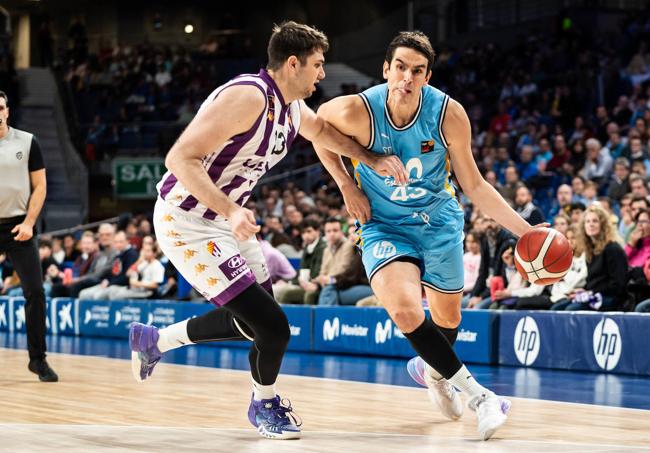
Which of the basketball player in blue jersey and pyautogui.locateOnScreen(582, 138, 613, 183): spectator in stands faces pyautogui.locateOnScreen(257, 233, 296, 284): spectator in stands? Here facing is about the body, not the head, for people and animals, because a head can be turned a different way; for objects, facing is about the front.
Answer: pyautogui.locateOnScreen(582, 138, 613, 183): spectator in stands

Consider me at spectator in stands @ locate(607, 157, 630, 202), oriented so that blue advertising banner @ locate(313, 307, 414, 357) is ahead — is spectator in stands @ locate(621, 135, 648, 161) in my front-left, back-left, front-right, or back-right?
back-right

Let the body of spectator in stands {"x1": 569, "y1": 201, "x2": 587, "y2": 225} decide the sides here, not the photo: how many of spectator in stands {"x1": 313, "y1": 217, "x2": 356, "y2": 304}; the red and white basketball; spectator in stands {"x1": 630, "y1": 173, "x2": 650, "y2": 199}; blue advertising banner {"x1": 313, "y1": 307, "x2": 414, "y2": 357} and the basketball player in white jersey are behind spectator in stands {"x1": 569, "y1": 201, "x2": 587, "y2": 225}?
1

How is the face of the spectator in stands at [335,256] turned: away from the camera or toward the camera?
toward the camera

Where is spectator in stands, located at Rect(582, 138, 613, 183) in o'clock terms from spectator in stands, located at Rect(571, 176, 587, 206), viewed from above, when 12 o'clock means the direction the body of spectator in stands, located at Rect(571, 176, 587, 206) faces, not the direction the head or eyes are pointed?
spectator in stands, located at Rect(582, 138, 613, 183) is roughly at 5 o'clock from spectator in stands, located at Rect(571, 176, 587, 206).

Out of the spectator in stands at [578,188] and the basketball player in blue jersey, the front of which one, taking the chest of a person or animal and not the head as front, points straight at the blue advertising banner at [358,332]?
the spectator in stands

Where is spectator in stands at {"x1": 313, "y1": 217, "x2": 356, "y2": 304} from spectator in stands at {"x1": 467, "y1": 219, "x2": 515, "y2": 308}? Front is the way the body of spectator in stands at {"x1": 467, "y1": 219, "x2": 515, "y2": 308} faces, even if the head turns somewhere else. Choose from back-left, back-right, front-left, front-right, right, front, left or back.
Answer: front-right

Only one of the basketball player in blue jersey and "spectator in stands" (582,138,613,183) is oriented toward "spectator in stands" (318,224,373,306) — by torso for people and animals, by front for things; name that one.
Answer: "spectator in stands" (582,138,613,183)

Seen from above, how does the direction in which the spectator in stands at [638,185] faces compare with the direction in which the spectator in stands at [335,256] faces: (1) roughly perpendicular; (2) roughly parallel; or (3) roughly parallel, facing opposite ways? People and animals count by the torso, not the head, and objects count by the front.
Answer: roughly parallel

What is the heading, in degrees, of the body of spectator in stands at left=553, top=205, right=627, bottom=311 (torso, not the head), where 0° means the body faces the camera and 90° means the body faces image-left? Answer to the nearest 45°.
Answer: approximately 45°

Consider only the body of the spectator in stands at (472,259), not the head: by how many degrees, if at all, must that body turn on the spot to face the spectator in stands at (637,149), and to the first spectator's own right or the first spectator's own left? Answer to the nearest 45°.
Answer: approximately 180°

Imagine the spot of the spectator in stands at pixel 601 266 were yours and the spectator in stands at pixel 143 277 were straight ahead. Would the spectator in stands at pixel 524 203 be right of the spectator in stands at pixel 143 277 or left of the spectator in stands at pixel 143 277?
right

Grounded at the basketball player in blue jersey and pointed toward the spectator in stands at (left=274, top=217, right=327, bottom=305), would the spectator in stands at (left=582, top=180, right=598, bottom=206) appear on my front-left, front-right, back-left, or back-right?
front-right

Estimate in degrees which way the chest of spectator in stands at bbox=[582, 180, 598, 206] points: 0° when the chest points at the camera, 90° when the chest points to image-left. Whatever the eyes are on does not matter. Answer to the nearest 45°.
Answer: approximately 45°

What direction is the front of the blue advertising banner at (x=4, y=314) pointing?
toward the camera
